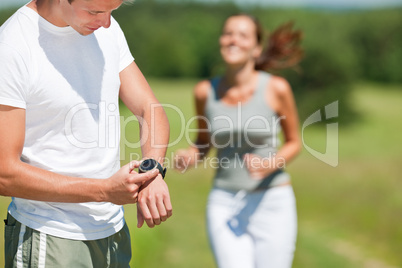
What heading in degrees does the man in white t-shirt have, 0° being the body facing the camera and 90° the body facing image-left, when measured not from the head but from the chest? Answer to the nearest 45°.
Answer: approximately 315°

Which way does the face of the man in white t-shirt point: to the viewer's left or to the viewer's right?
to the viewer's right
